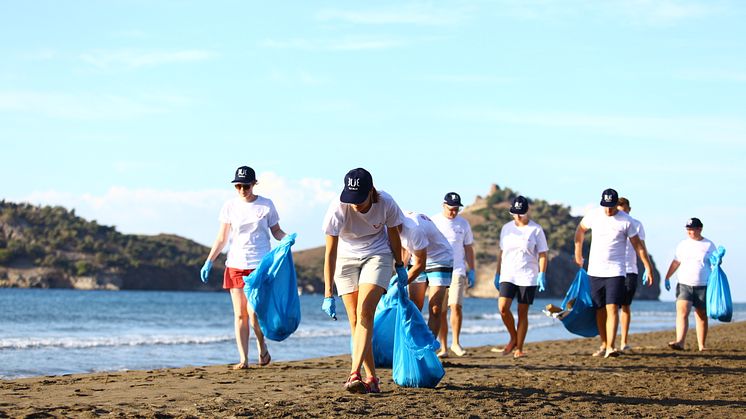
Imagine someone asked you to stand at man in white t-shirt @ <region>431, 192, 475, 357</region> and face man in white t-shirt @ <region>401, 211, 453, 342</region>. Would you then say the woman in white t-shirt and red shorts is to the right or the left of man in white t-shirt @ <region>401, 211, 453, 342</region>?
right

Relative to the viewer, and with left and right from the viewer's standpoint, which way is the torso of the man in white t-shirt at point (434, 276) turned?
facing the viewer and to the left of the viewer

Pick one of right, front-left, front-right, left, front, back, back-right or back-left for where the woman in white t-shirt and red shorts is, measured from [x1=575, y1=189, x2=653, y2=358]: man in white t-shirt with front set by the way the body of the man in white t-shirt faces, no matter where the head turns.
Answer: front-right

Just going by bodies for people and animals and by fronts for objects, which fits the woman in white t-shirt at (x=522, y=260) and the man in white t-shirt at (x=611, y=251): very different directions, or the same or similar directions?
same or similar directions

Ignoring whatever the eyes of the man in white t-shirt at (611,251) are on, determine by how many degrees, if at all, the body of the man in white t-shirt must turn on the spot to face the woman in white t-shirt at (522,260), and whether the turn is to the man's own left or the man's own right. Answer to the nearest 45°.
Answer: approximately 90° to the man's own right

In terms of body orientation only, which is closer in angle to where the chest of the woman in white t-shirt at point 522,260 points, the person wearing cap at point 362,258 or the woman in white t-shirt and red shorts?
the person wearing cap

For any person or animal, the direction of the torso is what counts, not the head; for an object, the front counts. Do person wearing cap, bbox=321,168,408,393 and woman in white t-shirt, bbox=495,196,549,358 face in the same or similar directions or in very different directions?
same or similar directions

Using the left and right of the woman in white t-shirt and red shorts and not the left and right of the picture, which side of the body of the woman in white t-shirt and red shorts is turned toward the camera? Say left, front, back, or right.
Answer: front

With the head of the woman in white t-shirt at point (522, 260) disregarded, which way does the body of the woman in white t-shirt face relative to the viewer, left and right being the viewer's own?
facing the viewer

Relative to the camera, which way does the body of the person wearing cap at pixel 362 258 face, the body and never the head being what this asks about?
toward the camera

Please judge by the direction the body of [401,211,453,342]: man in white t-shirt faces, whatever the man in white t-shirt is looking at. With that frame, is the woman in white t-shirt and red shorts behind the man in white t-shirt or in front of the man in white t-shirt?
in front
